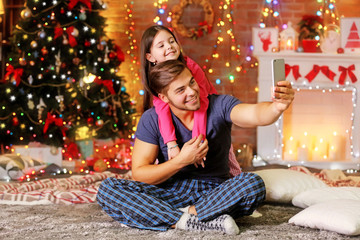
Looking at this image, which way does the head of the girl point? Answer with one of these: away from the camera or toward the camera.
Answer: toward the camera

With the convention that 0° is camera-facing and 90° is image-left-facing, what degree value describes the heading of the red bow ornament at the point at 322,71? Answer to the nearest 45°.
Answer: approximately 0°

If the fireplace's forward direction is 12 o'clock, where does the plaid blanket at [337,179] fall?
The plaid blanket is roughly at 12 o'clock from the fireplace.

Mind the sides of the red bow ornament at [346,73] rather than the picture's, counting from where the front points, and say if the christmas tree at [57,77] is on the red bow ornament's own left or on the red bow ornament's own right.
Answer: on the red bow ornament's own right

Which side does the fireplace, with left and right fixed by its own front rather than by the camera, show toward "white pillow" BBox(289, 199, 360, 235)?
front

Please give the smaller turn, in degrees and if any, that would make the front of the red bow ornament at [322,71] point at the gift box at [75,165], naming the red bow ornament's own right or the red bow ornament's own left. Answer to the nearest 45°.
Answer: approximately 45° to the red bow ornament's own right

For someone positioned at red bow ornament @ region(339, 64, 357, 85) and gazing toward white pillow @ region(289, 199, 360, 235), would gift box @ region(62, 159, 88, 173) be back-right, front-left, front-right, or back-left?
front-right

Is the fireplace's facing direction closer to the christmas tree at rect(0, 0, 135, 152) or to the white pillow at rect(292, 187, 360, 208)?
the white pillow

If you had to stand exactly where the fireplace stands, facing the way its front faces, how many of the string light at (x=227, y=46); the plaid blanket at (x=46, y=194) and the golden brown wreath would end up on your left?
0

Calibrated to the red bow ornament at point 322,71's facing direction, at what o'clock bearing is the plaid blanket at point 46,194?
The plaid blanket is roughly at 1 o'clock from the red bow ornament.

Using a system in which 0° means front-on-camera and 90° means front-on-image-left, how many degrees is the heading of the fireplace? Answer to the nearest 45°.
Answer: approximately 0°

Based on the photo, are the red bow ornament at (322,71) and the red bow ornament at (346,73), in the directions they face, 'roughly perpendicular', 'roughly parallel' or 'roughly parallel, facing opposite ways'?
roughly parallel

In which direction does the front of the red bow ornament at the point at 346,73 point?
toward the camera

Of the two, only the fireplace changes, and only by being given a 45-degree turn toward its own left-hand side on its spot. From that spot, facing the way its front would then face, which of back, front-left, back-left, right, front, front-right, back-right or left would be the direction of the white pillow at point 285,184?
front-right

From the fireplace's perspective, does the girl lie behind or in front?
in front

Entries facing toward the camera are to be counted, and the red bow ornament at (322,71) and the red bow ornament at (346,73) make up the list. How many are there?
2

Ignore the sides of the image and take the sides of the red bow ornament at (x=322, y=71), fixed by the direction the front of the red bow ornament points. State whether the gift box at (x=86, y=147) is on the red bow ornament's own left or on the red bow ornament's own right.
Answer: on the red bow ornament's own right
